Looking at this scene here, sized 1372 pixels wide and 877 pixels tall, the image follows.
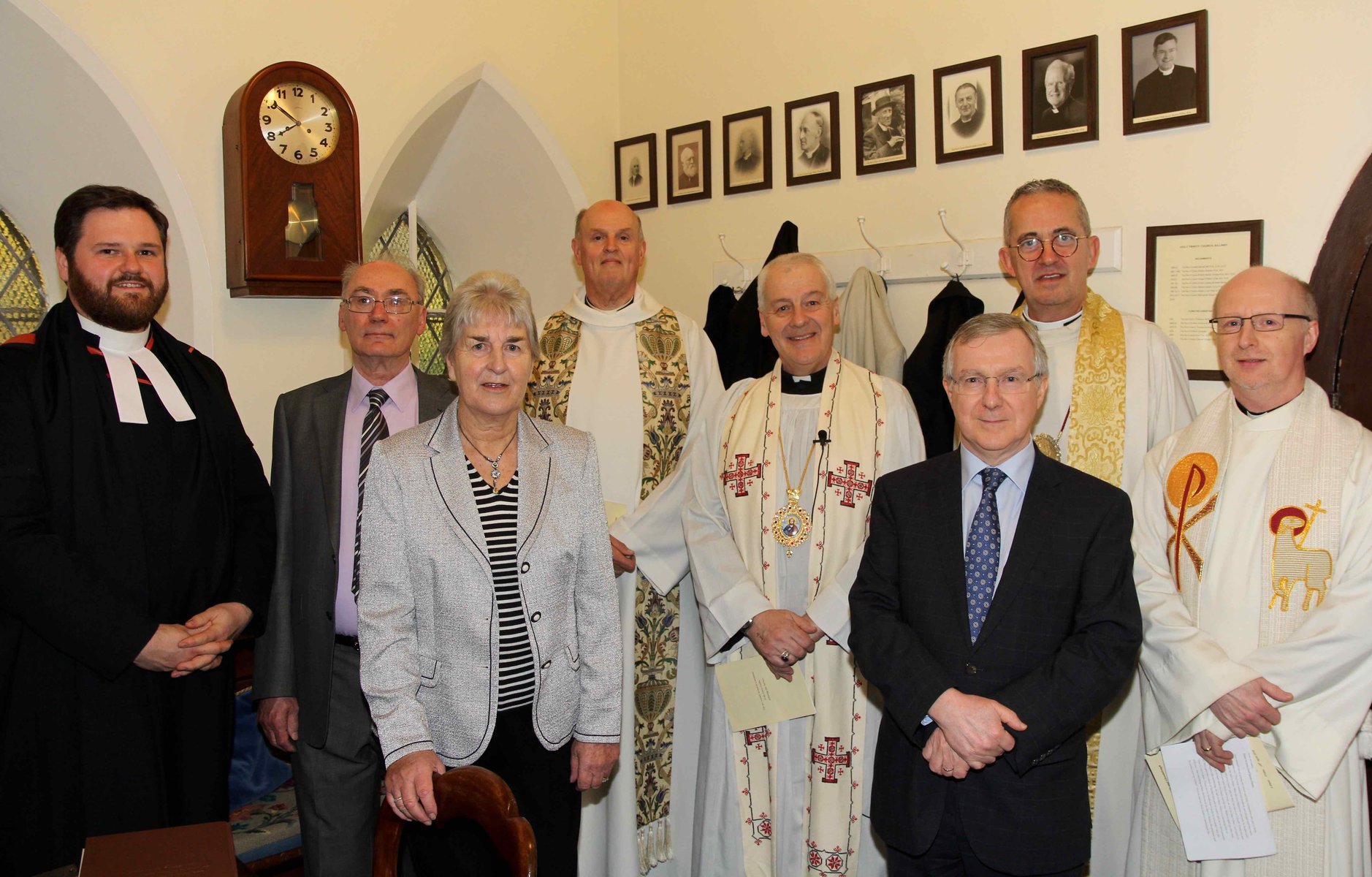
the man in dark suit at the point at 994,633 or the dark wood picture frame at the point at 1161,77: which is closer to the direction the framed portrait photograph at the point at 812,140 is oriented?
the man in dark suit

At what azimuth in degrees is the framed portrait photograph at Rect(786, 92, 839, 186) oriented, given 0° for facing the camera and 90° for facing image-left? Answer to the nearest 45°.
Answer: approximately 45°

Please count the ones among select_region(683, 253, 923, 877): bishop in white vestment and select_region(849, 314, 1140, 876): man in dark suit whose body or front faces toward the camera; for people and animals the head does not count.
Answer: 2

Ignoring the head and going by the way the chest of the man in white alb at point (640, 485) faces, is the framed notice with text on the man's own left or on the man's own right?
on the man's own left
